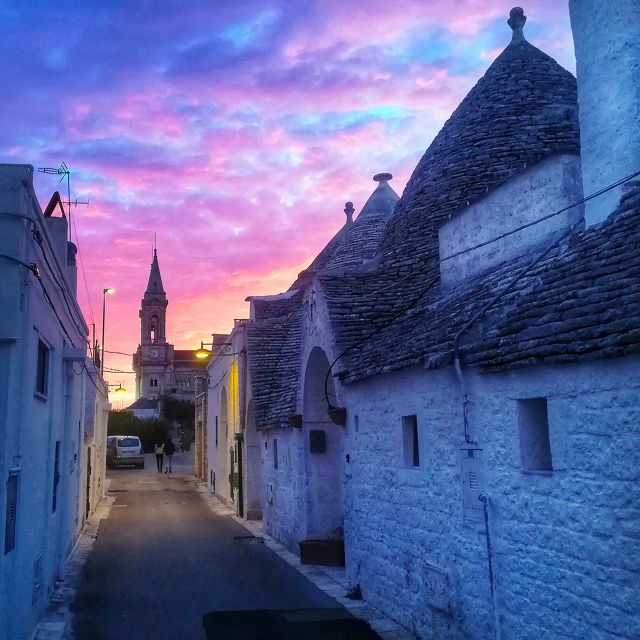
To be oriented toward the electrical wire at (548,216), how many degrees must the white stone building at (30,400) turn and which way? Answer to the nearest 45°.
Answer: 0° — it already faces it

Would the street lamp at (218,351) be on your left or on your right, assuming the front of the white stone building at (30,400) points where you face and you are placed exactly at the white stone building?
on your left

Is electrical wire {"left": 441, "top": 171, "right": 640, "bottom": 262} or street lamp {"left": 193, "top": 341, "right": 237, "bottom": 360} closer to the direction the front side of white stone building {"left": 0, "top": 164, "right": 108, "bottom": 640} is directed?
the electrical wire

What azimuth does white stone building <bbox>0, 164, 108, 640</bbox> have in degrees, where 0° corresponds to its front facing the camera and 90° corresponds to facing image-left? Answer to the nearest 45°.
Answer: approximately 270°

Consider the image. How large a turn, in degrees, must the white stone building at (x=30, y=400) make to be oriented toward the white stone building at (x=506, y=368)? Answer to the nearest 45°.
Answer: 0° — it already faces it
